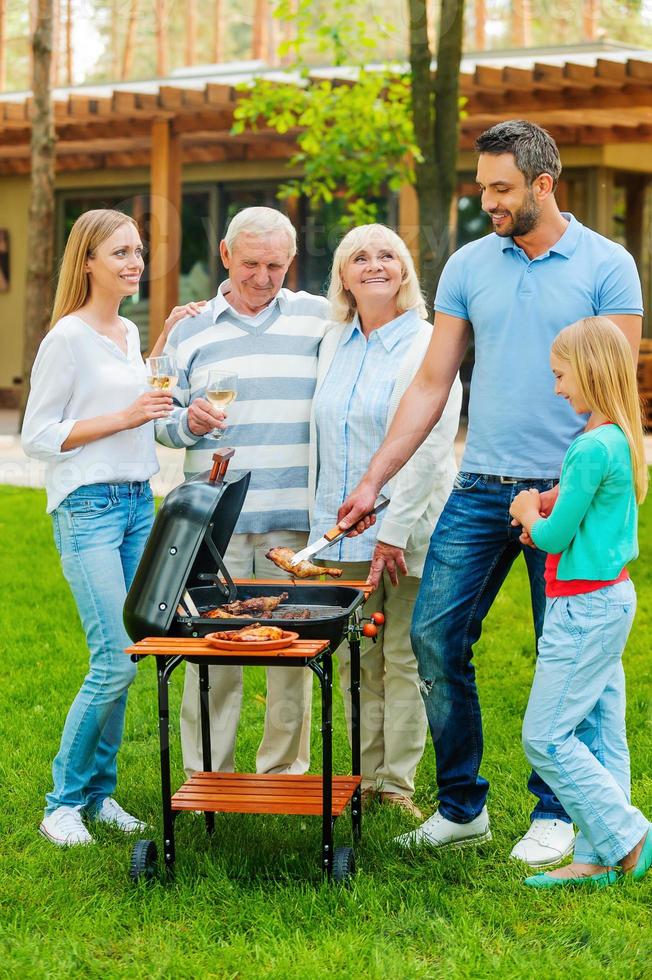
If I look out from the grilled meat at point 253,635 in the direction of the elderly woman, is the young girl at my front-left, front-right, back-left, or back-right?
front-right

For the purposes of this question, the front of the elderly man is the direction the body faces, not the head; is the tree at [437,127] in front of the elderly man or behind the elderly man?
behind

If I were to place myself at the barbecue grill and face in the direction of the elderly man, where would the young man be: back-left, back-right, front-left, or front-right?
front-right

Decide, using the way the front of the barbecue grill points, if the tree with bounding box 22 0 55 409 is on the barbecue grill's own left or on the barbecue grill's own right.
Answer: on the barbecue grill's own left

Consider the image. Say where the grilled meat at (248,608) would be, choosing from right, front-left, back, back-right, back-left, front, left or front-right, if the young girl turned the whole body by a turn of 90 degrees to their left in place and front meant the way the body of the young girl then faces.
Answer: right

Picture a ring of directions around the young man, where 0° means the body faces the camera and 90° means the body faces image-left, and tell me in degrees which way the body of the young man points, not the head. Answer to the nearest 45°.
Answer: approximately 45°

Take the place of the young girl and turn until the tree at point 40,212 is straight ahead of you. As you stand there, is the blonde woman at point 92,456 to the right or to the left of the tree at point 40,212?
left

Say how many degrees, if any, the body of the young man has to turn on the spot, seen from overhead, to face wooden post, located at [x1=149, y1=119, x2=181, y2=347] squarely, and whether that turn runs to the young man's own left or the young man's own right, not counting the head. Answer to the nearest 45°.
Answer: approximately 135° to the young man's own right

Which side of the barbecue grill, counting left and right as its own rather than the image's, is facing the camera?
right

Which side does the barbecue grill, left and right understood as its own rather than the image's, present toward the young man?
front

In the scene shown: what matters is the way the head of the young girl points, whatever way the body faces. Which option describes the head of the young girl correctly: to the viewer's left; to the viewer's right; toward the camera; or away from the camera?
to the viewer's left

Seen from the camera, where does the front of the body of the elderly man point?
toward the camera

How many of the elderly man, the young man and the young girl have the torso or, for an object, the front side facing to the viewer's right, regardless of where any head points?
0

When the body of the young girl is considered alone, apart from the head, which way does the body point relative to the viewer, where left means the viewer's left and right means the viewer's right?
facing to the left of the viewer

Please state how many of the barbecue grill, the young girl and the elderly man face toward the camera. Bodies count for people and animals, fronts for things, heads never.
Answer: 1

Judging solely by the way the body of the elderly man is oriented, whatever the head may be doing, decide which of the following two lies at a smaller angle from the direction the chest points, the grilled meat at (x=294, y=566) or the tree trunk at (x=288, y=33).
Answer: the grilled meat
